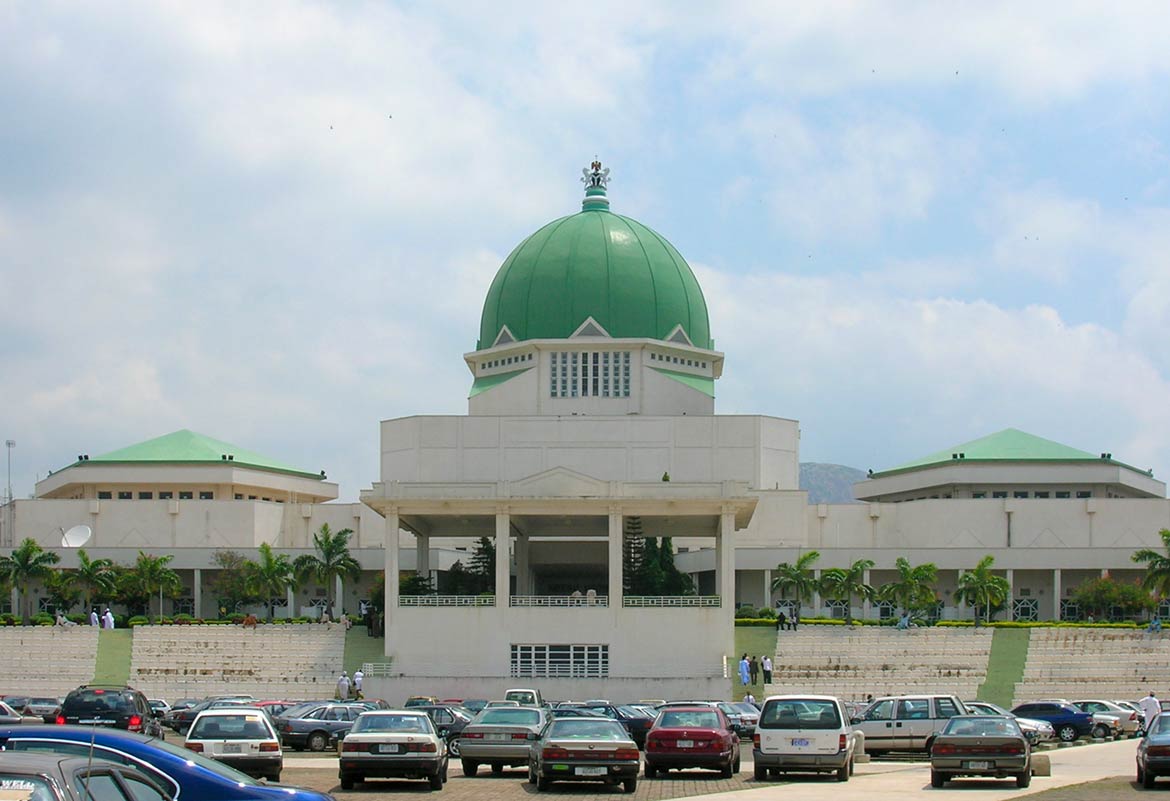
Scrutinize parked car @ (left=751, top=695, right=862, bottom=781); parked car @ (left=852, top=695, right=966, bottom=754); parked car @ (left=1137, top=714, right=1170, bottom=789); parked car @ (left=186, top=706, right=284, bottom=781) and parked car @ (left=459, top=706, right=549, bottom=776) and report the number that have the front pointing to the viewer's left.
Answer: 1

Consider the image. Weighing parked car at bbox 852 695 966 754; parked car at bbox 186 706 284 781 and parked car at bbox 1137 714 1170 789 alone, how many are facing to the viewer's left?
1

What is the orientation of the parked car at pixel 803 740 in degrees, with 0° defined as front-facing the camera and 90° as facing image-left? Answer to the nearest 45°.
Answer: approximately 180°

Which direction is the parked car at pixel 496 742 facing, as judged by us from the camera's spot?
facing away from the viewer

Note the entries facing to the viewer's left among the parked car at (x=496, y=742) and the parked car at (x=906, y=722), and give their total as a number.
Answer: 1

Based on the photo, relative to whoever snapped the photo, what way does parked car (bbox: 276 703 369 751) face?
facing away from the viewer and to the right of the viewer

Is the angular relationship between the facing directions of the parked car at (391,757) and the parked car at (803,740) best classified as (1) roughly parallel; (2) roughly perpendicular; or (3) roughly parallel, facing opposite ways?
roughly parallel

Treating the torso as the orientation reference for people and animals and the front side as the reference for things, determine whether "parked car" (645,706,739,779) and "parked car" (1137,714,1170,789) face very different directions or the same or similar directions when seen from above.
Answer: same or similar directions

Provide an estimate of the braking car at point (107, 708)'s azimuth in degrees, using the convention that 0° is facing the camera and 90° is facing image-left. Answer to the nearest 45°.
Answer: approximately 180°

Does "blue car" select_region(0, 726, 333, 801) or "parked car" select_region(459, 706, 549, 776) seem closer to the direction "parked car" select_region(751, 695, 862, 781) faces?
the parked car

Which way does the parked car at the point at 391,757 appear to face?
away from the camera

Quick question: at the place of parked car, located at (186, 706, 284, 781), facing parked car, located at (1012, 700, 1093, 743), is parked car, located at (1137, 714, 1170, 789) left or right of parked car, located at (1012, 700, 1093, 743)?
right

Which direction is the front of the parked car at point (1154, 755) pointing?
away from the camera

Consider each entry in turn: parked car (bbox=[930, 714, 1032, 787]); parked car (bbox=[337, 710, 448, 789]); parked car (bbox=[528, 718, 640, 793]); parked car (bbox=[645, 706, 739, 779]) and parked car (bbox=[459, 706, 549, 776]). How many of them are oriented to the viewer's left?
0

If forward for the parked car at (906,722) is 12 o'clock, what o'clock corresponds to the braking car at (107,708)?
the braking car at (107,708) is roughly at 11 o'clock from the parked car at (906,722).

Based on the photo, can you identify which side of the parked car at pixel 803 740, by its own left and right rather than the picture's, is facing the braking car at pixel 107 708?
left

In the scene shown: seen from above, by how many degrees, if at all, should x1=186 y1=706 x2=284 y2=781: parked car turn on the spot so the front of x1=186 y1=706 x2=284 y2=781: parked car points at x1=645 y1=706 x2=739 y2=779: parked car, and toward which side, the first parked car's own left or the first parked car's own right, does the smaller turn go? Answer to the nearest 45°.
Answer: approximately 90° to the first parked car's own right

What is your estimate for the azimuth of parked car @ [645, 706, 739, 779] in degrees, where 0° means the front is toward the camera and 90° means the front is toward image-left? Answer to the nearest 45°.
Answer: approximately 180°

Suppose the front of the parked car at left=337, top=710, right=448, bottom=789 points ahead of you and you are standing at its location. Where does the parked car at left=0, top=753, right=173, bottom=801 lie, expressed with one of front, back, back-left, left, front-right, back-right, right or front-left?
back
